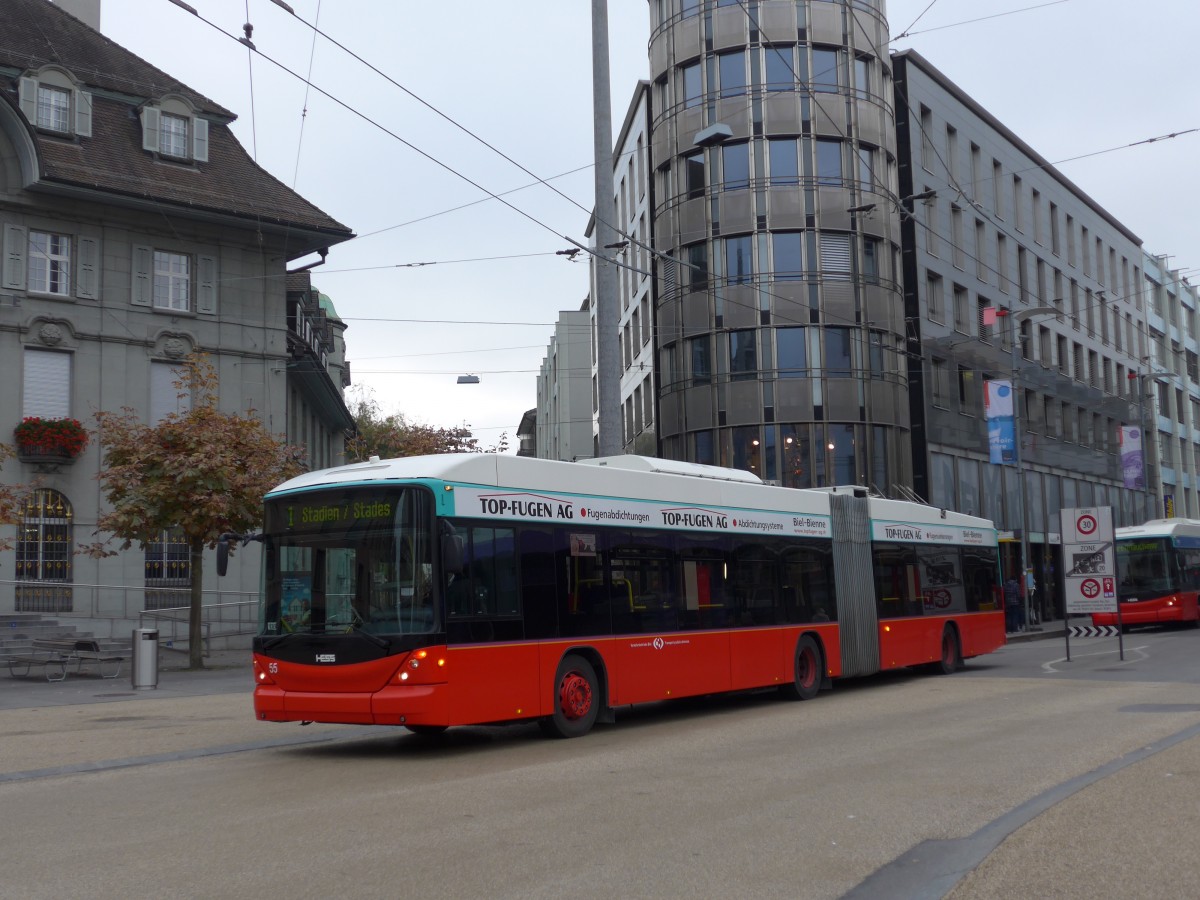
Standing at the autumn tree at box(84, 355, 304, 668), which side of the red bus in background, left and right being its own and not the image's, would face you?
front

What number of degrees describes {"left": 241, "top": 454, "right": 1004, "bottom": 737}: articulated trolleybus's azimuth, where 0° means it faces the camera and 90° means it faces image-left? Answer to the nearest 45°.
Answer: approximately 45°

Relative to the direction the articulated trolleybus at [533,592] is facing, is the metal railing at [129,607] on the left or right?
on its right

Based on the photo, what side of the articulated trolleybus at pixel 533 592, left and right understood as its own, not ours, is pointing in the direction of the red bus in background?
back

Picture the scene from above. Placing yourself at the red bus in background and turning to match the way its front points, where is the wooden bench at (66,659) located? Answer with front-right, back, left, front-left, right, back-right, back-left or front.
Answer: front

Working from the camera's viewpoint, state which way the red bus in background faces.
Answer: facing the viewer and to the left of the viewer

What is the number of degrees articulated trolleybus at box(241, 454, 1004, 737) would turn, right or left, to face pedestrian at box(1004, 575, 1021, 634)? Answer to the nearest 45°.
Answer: approximately 180°

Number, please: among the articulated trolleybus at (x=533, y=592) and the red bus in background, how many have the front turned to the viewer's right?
0

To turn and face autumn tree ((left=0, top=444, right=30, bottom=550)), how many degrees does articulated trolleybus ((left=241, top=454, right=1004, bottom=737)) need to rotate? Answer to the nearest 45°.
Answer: approximately 90° to its right

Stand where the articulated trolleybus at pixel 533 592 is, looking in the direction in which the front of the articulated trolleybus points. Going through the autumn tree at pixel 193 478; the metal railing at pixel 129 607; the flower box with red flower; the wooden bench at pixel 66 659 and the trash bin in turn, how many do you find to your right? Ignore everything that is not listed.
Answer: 5
